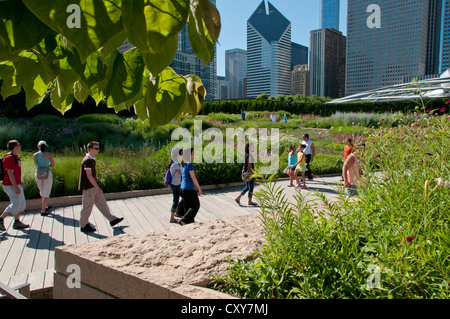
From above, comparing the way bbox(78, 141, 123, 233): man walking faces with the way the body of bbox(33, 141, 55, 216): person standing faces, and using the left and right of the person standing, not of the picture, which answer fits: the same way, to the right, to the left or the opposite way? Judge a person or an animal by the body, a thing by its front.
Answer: to the right

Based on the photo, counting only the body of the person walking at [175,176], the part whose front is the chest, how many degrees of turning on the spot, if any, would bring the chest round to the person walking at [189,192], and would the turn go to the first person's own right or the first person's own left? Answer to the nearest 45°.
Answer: approximately 90° to the first person's own right

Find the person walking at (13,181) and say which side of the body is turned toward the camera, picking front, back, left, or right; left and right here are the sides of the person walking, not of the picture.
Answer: right

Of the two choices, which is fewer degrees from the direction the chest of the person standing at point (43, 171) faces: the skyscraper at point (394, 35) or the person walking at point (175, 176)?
the skyscraper

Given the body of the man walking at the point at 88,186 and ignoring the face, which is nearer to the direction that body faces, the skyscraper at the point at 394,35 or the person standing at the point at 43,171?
the skyscraper

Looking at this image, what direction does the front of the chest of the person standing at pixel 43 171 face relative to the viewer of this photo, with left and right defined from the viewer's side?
facing away from the viewer

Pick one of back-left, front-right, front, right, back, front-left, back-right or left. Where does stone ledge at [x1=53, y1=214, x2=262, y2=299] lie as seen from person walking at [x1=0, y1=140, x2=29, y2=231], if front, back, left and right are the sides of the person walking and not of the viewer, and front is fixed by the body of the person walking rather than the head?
right
